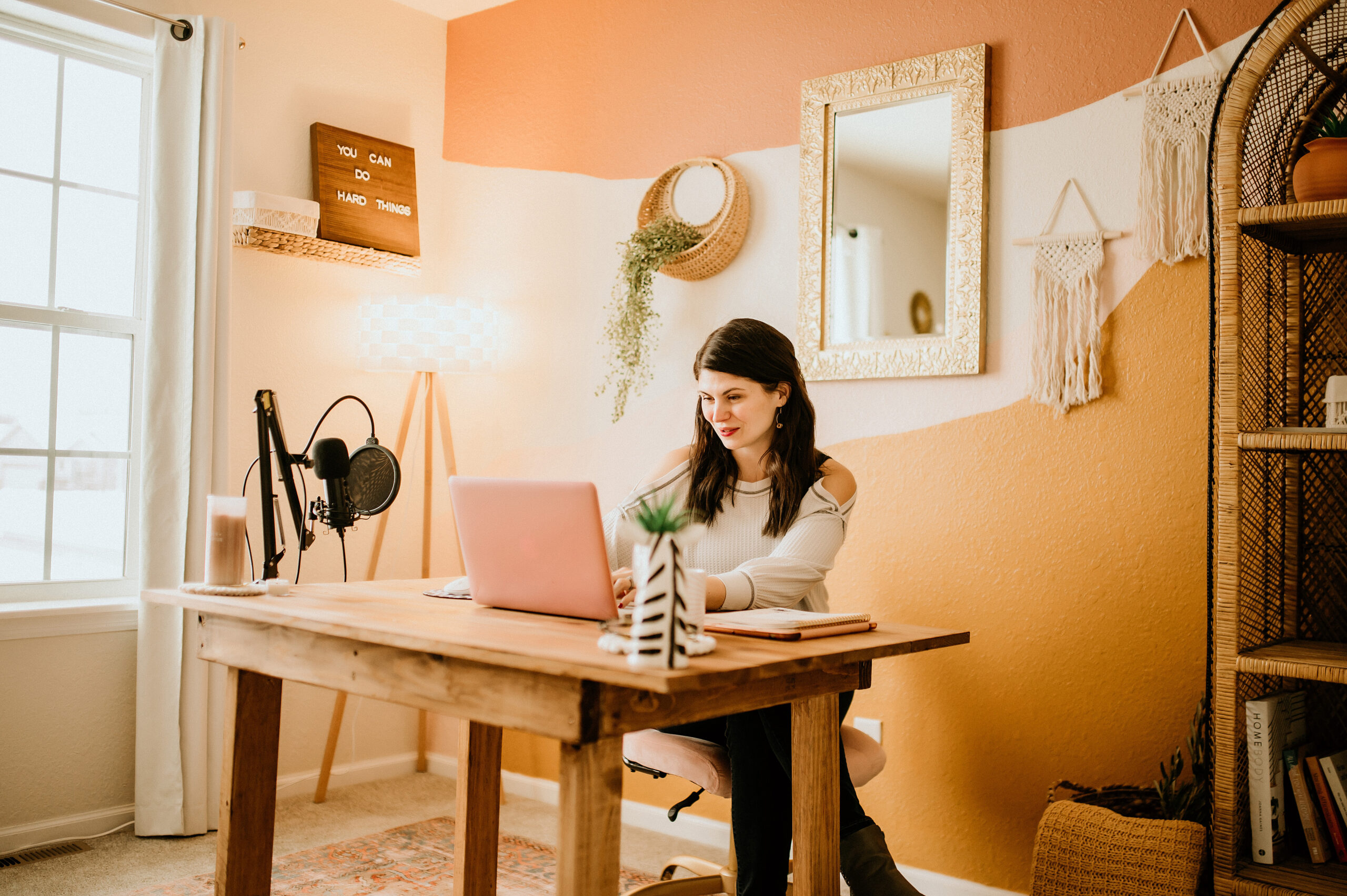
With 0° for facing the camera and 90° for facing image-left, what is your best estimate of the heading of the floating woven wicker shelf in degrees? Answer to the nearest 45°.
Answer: approximately 315°

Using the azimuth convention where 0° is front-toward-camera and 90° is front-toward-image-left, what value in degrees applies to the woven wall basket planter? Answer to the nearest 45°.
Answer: approximately 45°

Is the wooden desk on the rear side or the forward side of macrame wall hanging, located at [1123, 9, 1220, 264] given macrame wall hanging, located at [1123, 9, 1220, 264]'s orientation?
on the forward side

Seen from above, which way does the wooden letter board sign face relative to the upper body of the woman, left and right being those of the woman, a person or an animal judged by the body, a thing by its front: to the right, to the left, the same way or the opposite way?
to the left

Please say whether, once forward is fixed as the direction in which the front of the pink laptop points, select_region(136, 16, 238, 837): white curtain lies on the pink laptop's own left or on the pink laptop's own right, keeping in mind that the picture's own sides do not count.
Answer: on the pink laptop's own left

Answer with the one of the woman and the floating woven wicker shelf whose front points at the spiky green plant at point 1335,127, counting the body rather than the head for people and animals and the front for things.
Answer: the floating woven wicker shelf

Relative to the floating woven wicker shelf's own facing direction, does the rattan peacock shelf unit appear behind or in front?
in front
